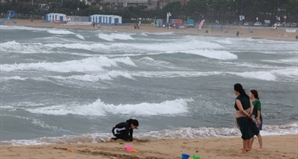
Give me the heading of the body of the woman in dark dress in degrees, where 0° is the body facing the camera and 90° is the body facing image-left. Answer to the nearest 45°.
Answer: approximately 135°
